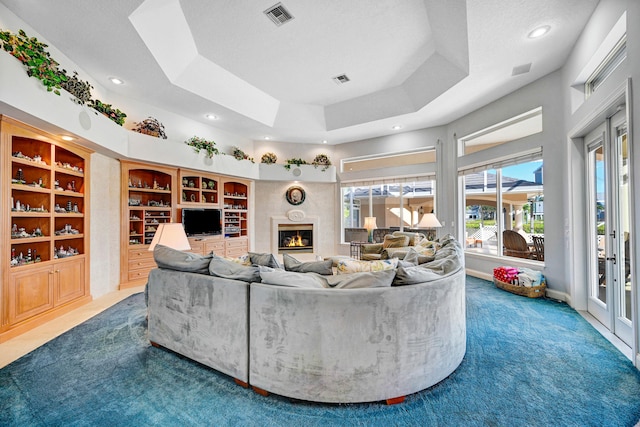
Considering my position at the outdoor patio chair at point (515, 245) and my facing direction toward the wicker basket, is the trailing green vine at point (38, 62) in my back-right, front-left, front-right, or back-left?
front-right

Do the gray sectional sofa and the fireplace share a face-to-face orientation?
yes

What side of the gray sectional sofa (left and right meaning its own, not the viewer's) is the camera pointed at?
back

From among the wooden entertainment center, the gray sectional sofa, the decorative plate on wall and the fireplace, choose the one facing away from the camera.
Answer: the gray sectional sofa

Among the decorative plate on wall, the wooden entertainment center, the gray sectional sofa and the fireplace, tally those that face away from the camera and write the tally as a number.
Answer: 1

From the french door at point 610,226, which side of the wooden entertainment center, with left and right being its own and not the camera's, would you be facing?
front

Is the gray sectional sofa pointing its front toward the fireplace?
yes

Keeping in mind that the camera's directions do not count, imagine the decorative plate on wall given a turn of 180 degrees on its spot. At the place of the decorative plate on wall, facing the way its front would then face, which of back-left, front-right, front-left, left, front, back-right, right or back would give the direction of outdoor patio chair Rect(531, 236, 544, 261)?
back-right

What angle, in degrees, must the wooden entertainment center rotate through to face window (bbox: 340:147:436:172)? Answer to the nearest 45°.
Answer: approximately 45° to its left

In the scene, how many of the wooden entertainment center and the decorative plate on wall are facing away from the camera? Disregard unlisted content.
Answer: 0

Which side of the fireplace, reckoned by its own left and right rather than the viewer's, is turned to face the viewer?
front

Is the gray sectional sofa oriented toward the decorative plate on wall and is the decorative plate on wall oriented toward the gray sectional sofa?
yes

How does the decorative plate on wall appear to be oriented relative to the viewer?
toward the camera

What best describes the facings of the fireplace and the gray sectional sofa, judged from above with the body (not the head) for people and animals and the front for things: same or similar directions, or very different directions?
very different directions

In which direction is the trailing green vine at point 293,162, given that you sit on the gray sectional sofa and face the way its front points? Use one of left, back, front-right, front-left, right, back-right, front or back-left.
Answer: front
